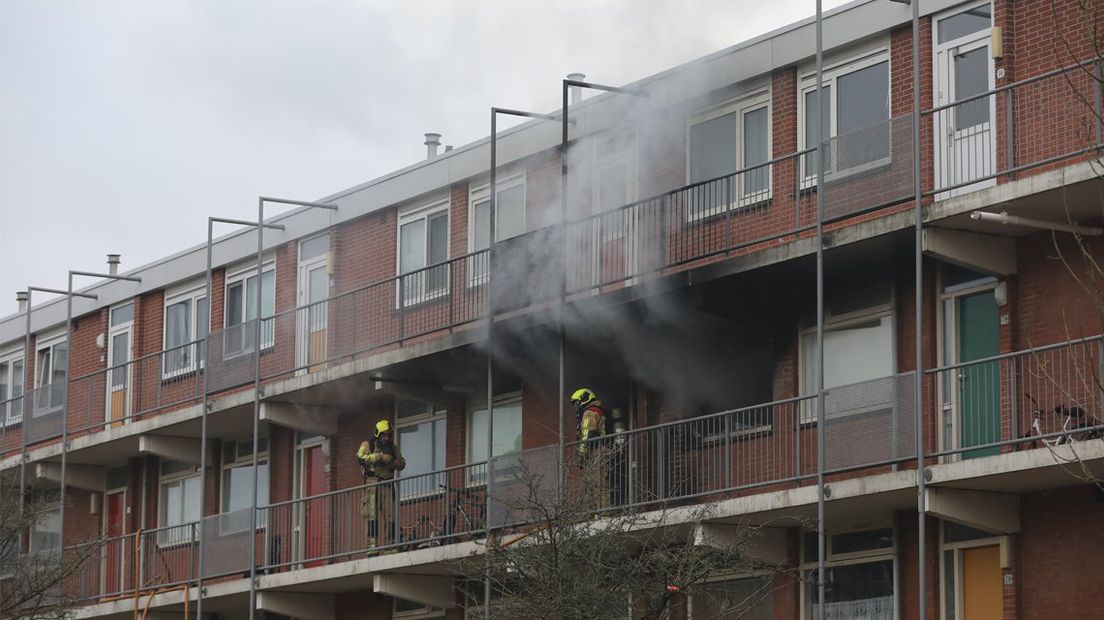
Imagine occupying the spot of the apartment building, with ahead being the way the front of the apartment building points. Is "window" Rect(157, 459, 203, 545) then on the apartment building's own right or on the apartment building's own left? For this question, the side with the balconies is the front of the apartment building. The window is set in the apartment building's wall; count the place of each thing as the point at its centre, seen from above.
on the apartment building's own right

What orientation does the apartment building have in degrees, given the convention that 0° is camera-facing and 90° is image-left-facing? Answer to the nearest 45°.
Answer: approximately 45°

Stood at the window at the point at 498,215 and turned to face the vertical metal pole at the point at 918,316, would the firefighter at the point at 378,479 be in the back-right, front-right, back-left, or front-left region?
back-right

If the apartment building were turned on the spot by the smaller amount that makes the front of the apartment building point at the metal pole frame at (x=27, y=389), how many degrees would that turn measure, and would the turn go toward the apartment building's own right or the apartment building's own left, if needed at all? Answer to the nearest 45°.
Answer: approximately 90° to the apartment building's own right

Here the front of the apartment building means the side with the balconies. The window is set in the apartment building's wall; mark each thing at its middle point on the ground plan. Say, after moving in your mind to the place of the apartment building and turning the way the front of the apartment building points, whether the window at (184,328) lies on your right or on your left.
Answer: on your right
